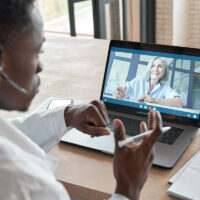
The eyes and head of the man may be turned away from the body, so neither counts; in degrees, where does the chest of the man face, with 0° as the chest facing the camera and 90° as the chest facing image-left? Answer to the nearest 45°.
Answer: approximately 225°

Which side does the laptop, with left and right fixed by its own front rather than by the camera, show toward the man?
front

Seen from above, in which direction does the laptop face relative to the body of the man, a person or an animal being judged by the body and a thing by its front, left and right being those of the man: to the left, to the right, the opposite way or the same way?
the opposite way

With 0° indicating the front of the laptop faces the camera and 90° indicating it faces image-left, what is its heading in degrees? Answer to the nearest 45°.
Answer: approximately 45°

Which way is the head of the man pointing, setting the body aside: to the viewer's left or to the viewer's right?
to the viewer's right
